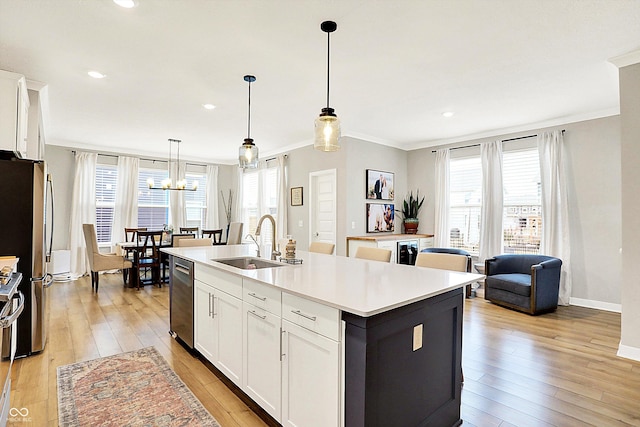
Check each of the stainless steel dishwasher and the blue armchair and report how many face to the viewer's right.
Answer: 0

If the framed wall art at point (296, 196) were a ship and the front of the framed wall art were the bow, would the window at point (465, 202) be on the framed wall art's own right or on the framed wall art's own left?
on the framed wall art's own left

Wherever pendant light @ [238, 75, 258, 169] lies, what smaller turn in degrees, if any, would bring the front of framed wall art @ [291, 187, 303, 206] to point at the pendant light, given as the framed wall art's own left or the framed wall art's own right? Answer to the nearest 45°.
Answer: approximately 45° to the framed wall art's own left

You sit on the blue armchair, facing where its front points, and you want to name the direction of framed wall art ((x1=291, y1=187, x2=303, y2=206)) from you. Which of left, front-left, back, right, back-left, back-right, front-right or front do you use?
front-right

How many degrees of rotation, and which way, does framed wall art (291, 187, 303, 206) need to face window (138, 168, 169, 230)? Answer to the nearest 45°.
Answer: approximately 45° to its right

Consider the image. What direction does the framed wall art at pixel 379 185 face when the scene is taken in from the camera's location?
facing the viewer and to the right of the viewer

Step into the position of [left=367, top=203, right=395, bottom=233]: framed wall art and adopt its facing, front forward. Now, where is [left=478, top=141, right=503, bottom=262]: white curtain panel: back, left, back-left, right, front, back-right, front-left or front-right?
front-left

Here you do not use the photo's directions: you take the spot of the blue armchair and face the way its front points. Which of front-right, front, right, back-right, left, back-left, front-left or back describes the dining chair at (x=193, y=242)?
front

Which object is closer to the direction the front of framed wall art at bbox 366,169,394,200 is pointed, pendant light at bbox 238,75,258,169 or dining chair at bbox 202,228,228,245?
the pendant light

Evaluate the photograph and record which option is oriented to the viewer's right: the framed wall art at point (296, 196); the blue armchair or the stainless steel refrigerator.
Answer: the stainless steel refrigerator

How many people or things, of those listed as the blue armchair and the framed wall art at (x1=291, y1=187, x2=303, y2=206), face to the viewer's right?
0

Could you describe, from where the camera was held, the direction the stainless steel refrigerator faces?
facing to the right of the viewer

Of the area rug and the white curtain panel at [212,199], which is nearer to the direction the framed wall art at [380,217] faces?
the area rug

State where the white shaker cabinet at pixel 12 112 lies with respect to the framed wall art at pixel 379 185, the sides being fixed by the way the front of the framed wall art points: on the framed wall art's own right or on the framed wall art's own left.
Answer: on the framed wall art's own right

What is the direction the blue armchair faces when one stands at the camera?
facing the viewer and to the left of the viewer

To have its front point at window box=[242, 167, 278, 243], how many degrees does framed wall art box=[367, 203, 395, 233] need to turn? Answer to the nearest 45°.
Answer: approximately 135° to its right
